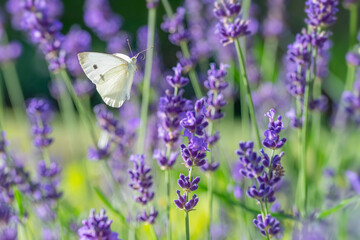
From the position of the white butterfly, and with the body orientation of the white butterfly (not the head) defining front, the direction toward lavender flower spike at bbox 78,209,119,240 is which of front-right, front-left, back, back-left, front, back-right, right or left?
right

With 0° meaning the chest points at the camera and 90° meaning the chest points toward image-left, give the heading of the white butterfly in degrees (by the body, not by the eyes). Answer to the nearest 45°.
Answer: approximately 270°

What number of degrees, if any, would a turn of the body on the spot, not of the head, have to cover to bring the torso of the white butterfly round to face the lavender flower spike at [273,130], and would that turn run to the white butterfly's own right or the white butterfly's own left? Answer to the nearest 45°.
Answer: approximately 45° to the white butterfly's own right

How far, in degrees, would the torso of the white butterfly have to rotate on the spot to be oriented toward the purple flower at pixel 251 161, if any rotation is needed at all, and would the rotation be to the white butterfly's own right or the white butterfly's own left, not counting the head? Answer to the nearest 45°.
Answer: approximately 45° to the white butterfly's own right
